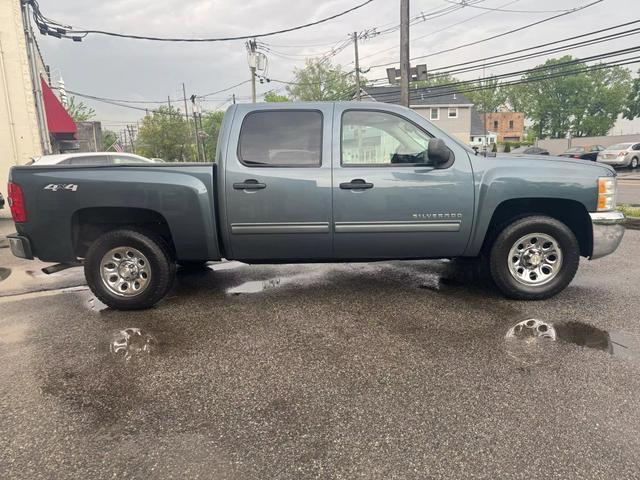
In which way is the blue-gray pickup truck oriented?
to the viewer's right

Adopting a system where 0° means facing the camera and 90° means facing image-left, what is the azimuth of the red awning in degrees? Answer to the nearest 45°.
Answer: approximately 270°

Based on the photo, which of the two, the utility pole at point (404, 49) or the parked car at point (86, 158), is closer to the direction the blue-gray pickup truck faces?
the utility pole

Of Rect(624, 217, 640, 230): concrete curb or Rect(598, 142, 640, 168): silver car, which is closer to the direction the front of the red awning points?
the silver car

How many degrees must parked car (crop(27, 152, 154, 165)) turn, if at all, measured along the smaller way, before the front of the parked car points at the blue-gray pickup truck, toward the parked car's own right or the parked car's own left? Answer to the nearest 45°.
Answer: approximately 90° to the parked car's own right

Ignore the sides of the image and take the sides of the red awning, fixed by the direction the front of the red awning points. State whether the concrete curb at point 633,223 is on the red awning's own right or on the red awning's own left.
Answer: on the red awning's own right

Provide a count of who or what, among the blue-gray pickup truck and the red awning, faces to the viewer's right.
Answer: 2

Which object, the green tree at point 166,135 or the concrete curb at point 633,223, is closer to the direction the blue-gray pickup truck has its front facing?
the concrete curb

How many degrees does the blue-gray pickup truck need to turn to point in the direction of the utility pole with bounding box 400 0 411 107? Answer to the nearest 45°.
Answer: approximately 90° to its left

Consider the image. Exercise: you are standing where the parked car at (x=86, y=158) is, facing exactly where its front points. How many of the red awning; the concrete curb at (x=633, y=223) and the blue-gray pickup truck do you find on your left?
1
